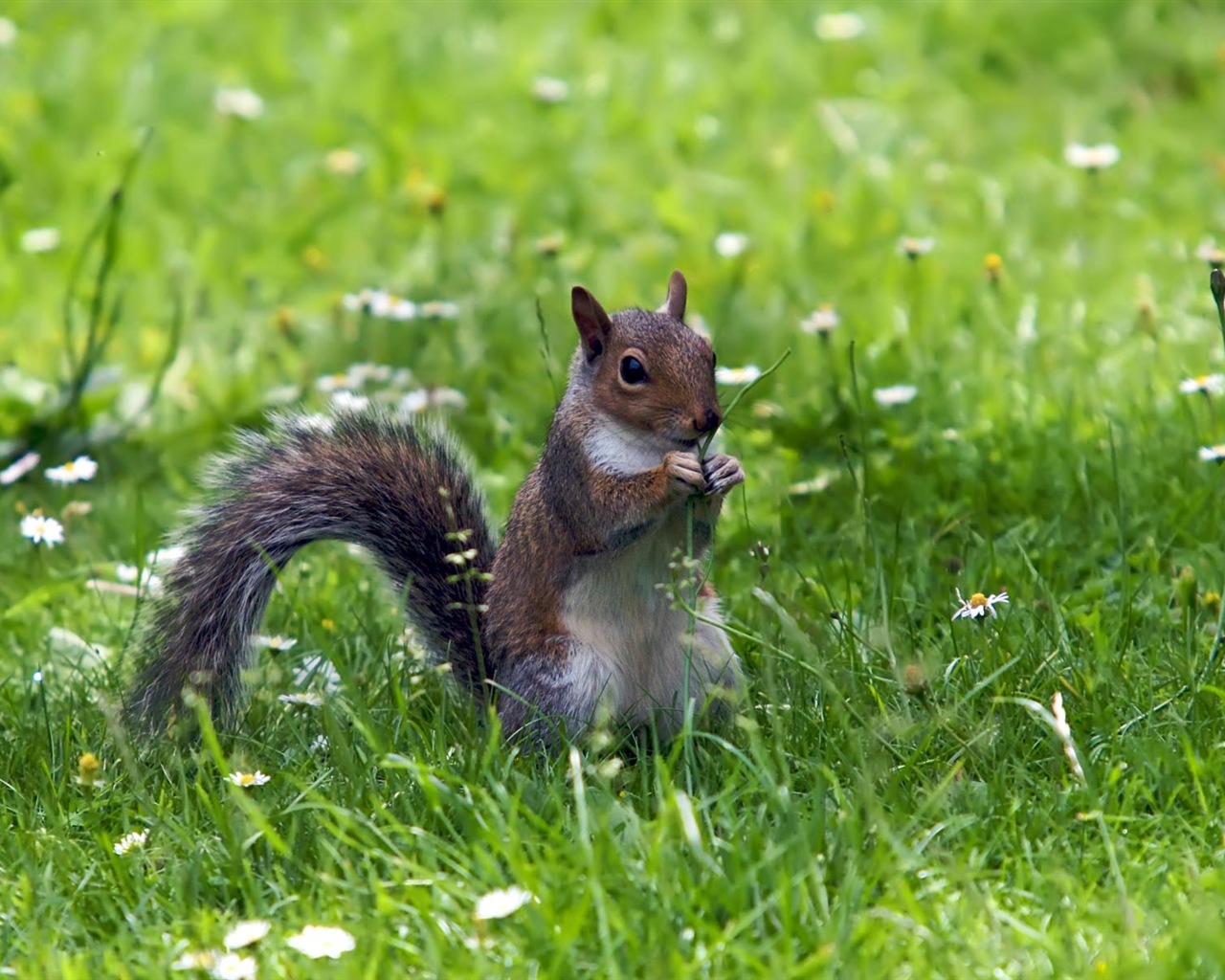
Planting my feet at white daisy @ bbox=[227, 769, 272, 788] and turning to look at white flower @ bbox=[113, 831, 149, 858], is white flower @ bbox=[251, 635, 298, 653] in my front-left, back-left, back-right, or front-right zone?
back-right

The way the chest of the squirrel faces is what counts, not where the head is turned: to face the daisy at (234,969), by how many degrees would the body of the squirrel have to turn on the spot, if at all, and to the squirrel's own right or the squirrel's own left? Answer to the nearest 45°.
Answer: approximately 90° to the squirrel's own right

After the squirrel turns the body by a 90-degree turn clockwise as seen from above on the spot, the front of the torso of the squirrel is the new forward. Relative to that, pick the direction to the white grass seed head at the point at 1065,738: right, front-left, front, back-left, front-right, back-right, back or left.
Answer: left

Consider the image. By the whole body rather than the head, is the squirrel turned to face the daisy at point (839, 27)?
no

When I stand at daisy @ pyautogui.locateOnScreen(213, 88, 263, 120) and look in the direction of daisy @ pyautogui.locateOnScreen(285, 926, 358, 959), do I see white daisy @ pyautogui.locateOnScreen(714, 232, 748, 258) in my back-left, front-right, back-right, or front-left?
front-left

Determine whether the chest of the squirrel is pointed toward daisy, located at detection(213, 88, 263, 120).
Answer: no

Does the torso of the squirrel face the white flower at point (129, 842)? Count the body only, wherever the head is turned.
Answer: no

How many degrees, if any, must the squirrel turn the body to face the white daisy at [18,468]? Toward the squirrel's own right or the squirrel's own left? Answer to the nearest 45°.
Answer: approximately 180°

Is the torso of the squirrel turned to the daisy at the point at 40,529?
no

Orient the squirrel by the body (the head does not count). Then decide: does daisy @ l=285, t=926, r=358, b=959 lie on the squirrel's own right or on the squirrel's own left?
on the squirrel's own right

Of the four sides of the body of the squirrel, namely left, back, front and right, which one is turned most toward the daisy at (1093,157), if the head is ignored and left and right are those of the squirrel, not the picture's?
left
